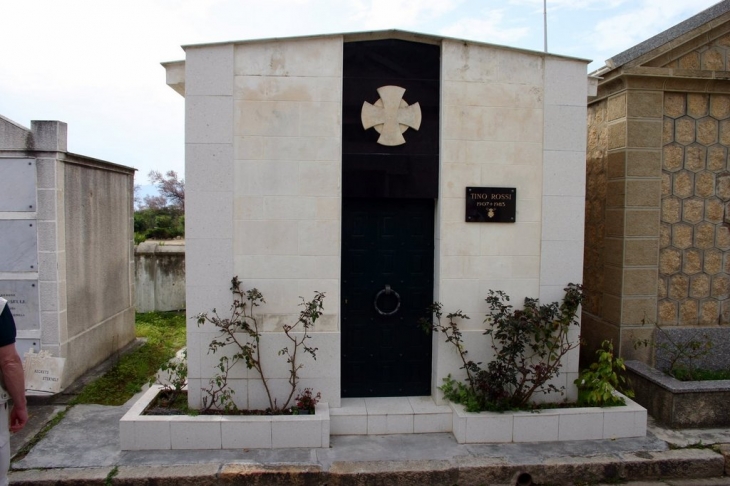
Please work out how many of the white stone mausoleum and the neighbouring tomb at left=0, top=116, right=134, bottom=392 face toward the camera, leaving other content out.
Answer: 2

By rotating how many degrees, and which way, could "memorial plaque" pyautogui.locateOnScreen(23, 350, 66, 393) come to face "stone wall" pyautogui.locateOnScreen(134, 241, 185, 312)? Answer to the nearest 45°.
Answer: approximately 135° to its left

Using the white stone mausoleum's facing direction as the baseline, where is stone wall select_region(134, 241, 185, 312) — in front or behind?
behind

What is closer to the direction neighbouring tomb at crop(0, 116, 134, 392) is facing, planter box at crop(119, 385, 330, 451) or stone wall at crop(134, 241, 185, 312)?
the planter box

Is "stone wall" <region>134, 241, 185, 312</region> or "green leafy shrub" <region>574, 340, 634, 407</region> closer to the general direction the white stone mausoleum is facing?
the green leafy shrub

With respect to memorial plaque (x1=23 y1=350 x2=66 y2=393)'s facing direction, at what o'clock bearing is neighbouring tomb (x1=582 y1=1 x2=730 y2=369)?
The neighbouring tomb is roughly at 10 o'clock from the memorial plaque.

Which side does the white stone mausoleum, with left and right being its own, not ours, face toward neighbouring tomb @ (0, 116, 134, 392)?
right

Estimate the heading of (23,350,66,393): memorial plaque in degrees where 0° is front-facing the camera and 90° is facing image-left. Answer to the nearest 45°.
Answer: approximately 0°
